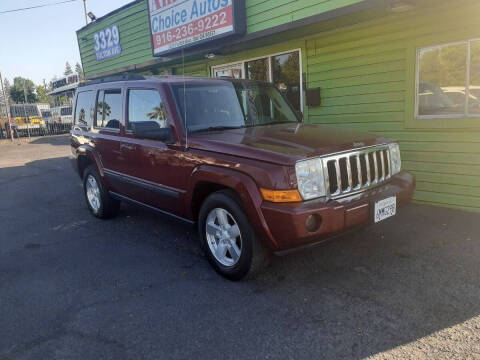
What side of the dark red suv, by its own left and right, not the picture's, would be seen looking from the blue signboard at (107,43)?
back

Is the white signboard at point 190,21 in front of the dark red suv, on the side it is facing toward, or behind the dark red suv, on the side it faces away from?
behind

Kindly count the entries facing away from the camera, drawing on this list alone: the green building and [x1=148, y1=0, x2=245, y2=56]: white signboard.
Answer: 0

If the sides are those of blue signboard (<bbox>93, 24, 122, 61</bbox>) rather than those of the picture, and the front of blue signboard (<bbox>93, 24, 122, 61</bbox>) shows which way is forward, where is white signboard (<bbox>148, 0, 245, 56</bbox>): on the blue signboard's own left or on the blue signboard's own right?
on the blue signboard's own left

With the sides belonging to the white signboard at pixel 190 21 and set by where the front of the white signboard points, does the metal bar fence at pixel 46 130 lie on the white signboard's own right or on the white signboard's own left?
on the white signboard's own right

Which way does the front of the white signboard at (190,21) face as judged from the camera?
facing the viewer and to the left of the viewer

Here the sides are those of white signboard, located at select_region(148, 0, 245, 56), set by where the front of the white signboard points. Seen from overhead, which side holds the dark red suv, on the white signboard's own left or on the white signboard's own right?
on the white signboard's own left

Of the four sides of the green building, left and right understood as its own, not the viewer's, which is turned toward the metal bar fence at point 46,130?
right

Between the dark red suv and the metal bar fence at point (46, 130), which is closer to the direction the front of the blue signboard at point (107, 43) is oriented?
the dark red suv

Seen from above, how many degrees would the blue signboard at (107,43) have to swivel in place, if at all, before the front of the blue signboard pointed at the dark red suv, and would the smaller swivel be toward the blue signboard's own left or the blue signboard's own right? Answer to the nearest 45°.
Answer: approximately 45° to the blue signboard's own left
